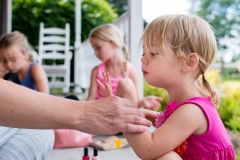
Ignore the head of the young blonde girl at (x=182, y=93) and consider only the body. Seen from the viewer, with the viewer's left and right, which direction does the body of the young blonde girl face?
facing to the left of the viewer

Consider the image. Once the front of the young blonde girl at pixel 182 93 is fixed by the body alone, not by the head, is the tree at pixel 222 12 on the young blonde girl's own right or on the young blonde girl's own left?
on the young blonde girl's own right

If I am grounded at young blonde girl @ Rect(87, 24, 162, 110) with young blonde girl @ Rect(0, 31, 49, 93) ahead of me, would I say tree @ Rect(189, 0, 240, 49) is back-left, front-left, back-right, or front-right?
back-right

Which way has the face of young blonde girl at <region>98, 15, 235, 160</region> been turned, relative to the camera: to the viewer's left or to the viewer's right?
to the viewer's left
